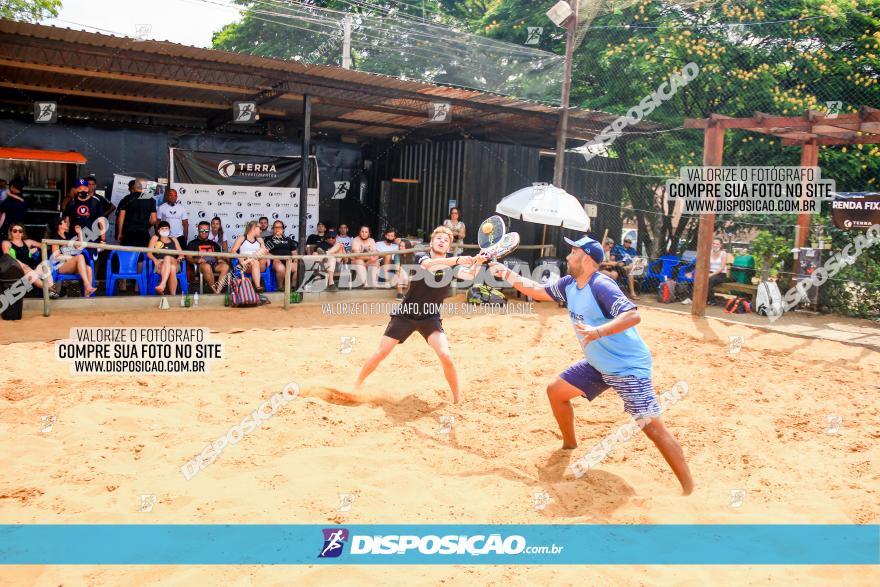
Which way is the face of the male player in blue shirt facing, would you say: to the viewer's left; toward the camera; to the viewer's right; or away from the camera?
to the viewer's left

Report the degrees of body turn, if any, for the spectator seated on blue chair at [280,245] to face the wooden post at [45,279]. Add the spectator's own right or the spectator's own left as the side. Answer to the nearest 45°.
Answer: approximately 45° to the spectator's own right

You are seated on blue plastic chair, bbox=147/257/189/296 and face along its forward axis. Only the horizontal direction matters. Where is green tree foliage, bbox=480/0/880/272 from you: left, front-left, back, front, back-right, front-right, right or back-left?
left

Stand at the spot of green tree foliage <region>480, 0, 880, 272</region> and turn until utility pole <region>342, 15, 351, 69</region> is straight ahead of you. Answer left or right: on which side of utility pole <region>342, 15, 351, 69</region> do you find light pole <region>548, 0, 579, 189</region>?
left

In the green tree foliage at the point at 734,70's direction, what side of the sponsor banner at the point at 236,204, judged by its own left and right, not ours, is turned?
left

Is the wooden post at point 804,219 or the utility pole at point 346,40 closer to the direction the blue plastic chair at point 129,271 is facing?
the wooden post

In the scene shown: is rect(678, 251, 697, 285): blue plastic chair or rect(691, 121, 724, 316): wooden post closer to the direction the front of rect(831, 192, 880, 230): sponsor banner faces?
the wooden post
